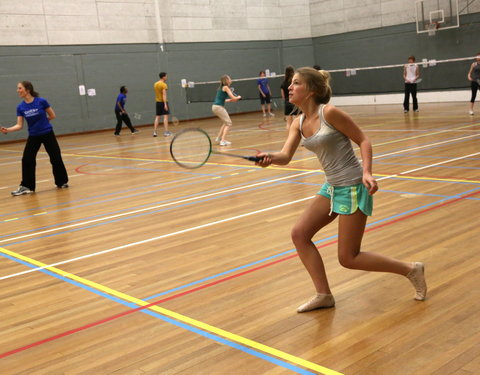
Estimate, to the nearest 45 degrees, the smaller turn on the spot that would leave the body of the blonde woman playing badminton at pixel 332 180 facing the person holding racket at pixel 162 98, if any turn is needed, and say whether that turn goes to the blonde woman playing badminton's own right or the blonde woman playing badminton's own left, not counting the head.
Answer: approximately 135° to the blonde woman playing badminton's own right

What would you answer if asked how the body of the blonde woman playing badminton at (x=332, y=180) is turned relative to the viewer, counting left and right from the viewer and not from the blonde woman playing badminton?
facing the viewer and to the left of the viewer

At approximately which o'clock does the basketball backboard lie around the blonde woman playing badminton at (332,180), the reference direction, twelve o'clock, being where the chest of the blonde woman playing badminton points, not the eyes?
The basketball backboard is roughly at 5 o'clock from the blonde woman playing badminton.
